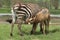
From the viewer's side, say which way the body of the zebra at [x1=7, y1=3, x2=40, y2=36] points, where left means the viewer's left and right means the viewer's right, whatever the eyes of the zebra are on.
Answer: facing away from the viewer and to the right of the viewer
